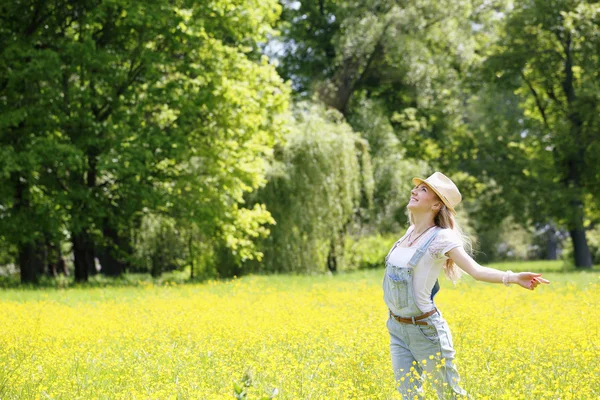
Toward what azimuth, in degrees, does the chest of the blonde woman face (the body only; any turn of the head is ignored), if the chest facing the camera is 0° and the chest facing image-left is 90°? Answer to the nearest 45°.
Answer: approximately 45°

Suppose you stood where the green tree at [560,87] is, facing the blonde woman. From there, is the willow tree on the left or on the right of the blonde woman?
right

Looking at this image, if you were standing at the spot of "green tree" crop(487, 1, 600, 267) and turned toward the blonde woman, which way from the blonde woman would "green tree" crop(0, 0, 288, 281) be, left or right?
right

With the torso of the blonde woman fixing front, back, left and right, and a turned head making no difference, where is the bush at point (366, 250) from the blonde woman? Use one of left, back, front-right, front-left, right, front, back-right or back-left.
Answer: back-right

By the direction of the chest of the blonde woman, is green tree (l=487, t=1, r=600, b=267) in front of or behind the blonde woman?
behind

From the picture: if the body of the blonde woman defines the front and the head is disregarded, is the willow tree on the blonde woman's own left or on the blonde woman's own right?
on the blonde woman's own right
